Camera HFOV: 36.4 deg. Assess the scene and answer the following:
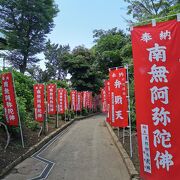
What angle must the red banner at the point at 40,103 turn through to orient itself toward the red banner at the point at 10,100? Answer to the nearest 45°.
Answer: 0° — it already faces it

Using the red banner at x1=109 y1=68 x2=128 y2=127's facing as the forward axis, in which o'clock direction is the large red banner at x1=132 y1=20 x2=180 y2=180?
The large red banner is roughly at 12 o'clock from the red banner.

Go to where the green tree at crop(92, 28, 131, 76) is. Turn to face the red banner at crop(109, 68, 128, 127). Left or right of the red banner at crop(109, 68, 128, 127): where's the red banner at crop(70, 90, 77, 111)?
right

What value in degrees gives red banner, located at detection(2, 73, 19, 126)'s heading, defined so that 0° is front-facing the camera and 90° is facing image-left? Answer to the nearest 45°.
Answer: approximately 0°

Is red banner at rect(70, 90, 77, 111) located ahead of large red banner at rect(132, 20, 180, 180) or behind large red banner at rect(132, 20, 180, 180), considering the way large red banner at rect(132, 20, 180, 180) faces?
behind
